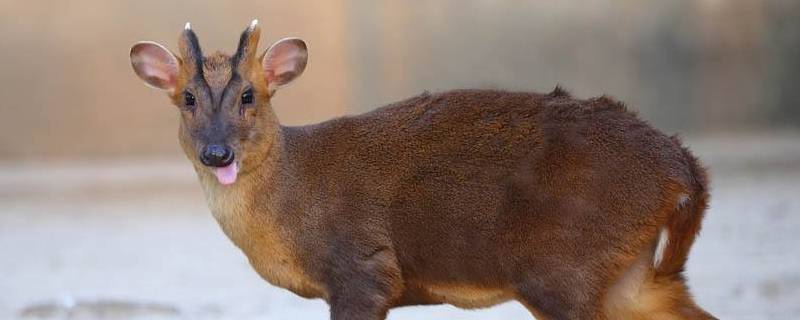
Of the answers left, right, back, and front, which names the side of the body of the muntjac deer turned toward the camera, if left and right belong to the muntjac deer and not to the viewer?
left
